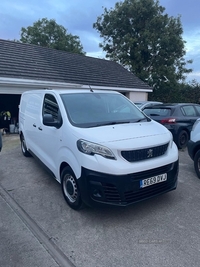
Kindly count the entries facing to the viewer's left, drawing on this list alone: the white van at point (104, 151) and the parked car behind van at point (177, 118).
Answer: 0

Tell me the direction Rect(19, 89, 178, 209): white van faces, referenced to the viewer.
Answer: facing the viewer and to the right of the viewer

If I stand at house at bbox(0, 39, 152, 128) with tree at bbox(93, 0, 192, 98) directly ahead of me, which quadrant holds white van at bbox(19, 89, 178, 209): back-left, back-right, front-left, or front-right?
back-right

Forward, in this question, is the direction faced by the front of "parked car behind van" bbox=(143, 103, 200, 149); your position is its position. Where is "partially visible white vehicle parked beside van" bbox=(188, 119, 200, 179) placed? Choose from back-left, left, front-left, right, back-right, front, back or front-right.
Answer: back-right

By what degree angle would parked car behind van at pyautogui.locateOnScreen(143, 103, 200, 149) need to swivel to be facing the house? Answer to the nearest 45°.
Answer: approximately 90° to its left

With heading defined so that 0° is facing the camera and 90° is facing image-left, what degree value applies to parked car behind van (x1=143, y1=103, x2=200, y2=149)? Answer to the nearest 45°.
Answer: approximately 225°

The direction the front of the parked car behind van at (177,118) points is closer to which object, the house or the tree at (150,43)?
the tree

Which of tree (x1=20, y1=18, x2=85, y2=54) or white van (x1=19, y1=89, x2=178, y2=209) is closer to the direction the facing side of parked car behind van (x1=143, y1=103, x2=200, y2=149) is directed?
the tree

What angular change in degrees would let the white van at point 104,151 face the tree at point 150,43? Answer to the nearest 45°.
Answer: approximately 135° to its left
